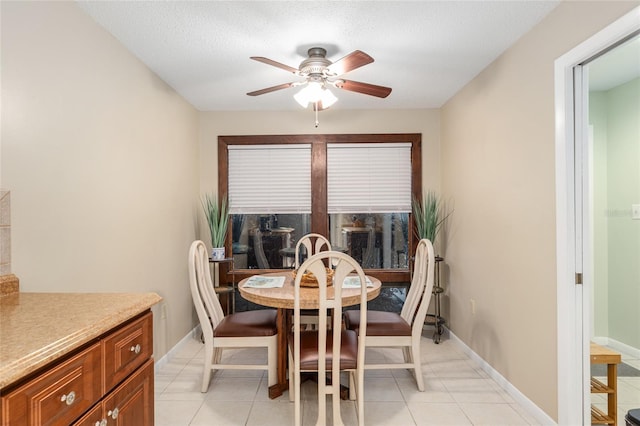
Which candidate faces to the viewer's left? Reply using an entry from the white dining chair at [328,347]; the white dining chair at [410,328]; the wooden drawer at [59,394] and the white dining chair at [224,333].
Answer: the white dining chair at [410,328]

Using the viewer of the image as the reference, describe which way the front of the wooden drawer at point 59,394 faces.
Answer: facing the viewer and to the right of the viewer

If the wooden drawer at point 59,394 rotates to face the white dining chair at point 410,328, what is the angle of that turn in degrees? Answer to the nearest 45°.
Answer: approximately 45° to its left

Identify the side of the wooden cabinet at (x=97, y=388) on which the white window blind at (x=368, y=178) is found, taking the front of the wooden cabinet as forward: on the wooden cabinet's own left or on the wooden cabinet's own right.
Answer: on the wooden cabinet's own left

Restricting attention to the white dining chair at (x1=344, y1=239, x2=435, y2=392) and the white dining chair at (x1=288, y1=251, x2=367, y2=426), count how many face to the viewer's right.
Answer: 0

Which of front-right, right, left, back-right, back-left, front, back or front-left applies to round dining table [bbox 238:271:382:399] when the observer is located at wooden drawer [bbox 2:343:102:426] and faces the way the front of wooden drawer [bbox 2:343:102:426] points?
left

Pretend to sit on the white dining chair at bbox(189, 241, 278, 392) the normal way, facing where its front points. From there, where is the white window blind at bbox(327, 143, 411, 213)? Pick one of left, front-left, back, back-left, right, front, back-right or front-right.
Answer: front-left

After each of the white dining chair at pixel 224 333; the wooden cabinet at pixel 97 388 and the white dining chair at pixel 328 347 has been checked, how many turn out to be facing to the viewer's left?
0

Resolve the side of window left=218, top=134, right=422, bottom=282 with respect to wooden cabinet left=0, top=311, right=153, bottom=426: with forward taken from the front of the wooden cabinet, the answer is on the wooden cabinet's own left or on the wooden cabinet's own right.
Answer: on the wooden cabinet's own left

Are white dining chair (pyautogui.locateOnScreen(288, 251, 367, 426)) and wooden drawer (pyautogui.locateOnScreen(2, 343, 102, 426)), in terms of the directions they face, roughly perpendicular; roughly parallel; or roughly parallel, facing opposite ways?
roughly perpendicular

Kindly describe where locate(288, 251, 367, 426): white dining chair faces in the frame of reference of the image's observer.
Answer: facing away from the viewer

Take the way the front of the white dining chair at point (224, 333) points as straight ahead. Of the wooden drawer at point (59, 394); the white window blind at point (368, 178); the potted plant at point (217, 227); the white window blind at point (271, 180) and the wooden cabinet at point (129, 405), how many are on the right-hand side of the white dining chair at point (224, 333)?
2

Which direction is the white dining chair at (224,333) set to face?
to the viewer's right

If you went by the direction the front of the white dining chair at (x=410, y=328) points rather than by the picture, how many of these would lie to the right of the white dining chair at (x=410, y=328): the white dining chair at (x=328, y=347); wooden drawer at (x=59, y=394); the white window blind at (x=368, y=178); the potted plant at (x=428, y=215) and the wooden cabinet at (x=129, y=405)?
2

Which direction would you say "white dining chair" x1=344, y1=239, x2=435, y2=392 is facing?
to the viewer's left

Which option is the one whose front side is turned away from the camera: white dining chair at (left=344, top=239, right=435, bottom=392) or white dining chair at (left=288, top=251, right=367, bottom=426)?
white dining chair at (left=288, top=251, right=367, bottom=426)

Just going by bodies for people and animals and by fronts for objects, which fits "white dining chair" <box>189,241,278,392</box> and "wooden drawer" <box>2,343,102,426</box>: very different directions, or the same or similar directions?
same or similar directions

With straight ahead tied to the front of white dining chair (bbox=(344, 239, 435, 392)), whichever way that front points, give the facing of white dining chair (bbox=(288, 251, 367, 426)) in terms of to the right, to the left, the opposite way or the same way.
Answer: to the right

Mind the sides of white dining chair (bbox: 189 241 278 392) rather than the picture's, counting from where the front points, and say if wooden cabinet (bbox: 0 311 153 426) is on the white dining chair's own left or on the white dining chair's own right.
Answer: on the white dining chair's own right
